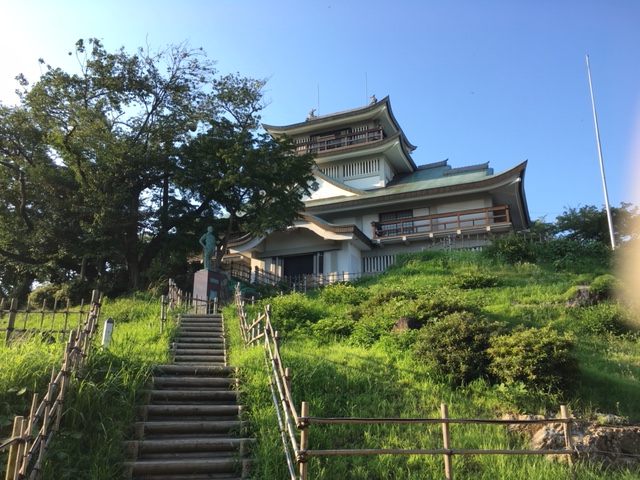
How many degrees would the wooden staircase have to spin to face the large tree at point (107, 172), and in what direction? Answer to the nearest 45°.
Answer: approximately 180°

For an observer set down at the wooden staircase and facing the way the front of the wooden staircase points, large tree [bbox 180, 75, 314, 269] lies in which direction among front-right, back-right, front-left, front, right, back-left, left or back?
back

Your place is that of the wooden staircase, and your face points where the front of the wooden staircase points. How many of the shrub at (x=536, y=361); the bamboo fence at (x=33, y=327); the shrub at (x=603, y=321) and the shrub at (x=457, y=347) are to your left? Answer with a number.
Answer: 3

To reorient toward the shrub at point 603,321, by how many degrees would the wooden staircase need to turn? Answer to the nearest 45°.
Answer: approximately 90° to its left

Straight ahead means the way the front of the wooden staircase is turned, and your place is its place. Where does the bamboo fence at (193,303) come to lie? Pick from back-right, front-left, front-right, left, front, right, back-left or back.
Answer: back

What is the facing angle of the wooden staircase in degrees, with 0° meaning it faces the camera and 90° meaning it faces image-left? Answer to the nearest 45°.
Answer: approximately 0°

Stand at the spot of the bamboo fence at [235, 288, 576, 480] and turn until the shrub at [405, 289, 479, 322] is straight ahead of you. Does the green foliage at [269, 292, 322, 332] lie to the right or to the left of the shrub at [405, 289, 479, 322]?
left

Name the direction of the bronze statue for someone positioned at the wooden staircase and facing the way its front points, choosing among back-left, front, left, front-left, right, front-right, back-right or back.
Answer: back

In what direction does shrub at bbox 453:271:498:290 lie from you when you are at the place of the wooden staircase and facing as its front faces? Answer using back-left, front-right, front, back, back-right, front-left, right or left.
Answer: back-left

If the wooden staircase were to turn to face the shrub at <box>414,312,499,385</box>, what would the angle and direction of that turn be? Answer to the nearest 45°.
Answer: approximately 90° to its left
